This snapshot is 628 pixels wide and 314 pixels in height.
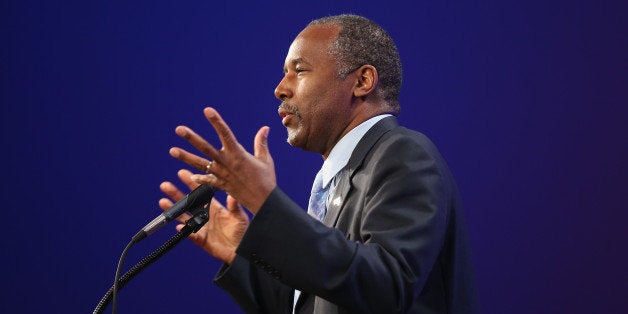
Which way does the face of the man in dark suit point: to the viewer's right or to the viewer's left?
to the viewer's left

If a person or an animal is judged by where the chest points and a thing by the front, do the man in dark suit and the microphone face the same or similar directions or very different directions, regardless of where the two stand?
very different directions

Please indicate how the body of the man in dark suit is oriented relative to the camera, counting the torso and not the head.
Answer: to the viewer's left

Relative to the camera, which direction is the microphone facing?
to the viewer's right

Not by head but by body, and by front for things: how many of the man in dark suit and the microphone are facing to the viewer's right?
1
